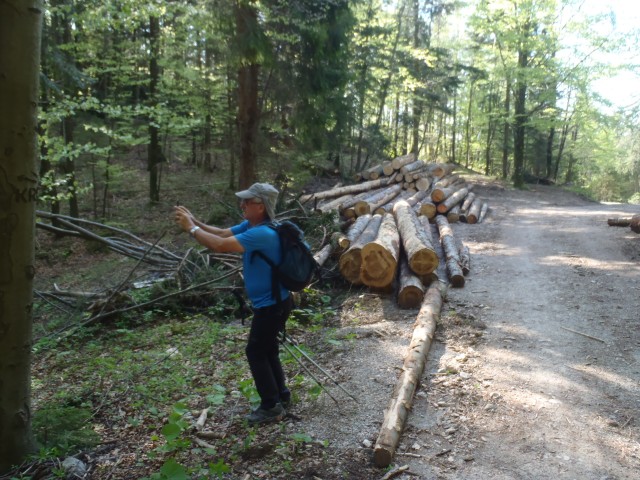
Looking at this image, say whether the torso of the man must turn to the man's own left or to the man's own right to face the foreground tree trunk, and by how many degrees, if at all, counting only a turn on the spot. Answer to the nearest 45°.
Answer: approximately 45° to the man's own left

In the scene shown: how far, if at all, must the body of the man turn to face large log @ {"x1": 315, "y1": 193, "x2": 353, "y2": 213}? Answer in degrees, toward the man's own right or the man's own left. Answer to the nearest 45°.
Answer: approximately 90° to the man's own right

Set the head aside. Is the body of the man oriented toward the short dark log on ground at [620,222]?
no

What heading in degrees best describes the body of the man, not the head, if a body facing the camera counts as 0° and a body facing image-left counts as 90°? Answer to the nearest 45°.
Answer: approximately 90°

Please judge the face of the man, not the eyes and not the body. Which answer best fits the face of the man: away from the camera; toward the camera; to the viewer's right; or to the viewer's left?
to the viewer's left

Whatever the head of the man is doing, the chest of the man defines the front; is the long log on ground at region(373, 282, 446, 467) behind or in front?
behind

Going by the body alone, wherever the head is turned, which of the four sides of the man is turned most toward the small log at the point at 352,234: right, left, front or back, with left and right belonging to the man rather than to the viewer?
right

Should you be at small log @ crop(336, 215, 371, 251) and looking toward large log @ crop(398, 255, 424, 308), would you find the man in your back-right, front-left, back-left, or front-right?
front-right

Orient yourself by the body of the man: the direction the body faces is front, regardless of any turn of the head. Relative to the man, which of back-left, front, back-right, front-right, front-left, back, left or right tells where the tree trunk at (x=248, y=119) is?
right

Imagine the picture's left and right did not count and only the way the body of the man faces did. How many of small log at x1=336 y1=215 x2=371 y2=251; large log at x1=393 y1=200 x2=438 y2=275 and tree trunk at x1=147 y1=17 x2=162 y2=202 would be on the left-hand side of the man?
0
